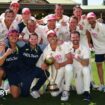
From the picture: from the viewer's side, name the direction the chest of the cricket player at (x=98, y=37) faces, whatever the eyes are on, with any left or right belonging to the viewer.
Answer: facing the viewer and to the left of the viewer

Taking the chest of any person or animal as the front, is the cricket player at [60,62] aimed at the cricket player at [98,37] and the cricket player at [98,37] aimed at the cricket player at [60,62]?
no

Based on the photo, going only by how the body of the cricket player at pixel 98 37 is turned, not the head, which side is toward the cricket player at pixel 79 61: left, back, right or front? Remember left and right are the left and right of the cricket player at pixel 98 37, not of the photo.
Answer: front

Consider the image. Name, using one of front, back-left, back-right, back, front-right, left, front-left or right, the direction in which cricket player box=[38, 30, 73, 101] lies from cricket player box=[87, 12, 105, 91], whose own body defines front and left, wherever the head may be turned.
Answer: front

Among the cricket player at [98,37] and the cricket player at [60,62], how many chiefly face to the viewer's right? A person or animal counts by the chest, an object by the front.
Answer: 0

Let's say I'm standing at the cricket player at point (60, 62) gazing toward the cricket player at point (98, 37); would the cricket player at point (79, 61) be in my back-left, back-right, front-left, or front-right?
front-right

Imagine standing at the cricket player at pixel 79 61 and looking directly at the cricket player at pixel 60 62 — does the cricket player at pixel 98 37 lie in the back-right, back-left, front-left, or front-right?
back-right

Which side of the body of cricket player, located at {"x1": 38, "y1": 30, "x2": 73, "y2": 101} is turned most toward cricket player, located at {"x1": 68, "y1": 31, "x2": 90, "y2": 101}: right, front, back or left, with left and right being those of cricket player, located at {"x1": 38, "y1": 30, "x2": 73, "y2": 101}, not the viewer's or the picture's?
left

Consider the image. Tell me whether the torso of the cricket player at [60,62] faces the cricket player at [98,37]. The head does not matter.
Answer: no

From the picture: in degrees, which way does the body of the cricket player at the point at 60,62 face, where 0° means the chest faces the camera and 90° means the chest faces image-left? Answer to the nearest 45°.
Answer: approximately 0°
